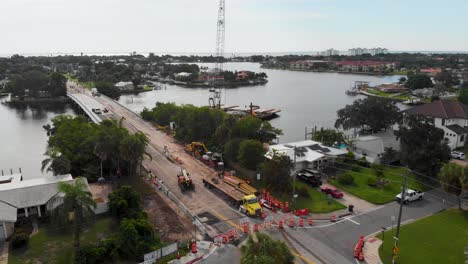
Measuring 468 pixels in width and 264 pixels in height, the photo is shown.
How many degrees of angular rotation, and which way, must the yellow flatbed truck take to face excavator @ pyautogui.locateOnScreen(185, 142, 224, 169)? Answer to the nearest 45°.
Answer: approximately 135° to its left

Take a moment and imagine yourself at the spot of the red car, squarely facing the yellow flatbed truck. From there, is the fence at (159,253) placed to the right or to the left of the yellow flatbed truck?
left

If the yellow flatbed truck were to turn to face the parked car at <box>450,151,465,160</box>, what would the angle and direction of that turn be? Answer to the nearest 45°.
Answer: approximately 90° to its left

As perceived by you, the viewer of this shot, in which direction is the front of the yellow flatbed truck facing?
facing the viewer and to the right of the viewer

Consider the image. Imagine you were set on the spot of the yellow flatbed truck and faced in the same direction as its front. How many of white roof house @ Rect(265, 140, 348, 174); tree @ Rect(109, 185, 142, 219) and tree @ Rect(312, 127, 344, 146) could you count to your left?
2

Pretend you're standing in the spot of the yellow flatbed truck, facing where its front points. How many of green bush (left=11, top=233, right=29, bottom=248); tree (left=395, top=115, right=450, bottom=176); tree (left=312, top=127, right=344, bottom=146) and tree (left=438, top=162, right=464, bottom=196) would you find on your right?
1

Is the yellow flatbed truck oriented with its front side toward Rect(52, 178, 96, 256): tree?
no

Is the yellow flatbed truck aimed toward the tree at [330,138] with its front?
no

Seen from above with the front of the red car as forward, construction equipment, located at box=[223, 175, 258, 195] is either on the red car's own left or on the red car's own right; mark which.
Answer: on the red car's own right

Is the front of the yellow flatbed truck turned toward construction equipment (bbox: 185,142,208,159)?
no

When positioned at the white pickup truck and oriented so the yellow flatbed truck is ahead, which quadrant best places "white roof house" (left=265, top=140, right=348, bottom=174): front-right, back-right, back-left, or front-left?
front-right

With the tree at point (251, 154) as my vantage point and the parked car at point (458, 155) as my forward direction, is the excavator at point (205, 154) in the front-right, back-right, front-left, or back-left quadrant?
back-left

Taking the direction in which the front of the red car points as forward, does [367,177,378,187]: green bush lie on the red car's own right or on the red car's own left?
on the red car's own left

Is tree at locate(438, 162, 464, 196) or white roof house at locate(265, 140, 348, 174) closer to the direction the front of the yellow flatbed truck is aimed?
the tree
